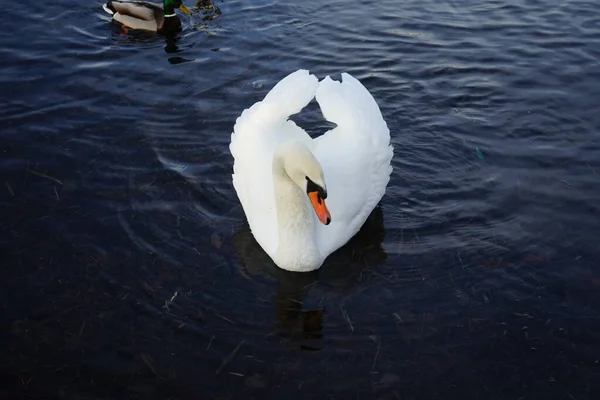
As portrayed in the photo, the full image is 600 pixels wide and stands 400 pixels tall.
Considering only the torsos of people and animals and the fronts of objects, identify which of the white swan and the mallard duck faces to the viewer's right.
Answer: the mallard duck

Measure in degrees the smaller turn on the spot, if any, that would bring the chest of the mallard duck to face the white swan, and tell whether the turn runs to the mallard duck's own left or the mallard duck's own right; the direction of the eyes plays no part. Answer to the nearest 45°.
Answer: approximately 90° to the mallard duck's own right

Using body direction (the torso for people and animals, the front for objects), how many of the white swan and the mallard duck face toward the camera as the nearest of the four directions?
1

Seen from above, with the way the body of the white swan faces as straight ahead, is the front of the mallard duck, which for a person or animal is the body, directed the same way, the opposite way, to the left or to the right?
to the left

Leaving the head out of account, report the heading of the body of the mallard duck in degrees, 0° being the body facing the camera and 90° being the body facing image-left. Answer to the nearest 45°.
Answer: approximately 270°

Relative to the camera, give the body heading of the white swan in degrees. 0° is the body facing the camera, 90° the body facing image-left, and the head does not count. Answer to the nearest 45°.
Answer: approximately 0°

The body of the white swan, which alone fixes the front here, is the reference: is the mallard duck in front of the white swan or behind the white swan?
behind
